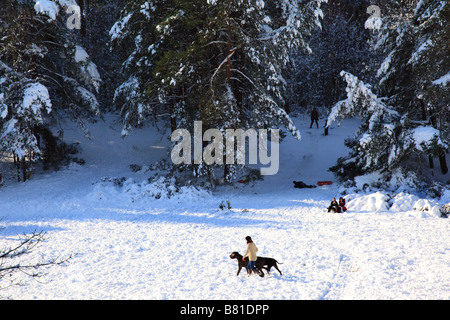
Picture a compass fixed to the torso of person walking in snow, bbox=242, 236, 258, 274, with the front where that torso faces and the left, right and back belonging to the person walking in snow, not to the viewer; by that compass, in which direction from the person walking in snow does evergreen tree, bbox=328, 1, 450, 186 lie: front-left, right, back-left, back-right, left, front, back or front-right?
back-right

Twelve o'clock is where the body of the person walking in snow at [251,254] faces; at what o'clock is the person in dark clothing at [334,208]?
The person in dark clothing is roughly at 4 o'clock from the person walking in snow.

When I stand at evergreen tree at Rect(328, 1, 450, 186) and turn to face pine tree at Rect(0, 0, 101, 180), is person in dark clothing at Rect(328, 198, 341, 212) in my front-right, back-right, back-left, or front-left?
front-left

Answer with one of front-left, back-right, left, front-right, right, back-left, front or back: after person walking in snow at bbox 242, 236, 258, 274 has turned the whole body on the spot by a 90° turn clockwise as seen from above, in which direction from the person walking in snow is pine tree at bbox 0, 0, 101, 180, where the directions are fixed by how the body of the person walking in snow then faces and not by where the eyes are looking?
front-left

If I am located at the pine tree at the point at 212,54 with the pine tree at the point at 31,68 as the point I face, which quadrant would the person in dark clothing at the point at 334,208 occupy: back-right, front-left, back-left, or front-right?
back-left

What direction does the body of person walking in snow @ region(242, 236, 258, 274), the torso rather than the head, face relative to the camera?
to the viewer's left

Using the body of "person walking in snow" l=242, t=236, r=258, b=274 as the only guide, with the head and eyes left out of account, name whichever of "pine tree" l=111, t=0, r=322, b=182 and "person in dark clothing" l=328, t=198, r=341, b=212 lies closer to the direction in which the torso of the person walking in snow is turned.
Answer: the pine tree

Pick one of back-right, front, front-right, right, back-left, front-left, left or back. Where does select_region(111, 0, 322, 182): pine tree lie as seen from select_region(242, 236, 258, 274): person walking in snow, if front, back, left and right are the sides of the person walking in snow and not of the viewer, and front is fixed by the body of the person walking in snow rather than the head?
right

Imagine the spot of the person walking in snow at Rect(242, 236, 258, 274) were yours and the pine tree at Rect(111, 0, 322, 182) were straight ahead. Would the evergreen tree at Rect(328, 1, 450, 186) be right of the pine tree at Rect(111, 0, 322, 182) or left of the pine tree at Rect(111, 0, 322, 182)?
right
